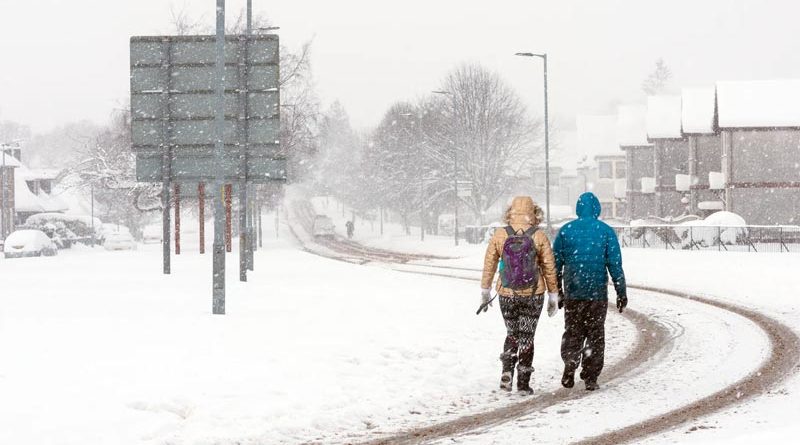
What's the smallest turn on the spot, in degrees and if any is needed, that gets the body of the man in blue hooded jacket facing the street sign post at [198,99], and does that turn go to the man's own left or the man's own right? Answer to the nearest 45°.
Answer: approximately 45° to the man's own left

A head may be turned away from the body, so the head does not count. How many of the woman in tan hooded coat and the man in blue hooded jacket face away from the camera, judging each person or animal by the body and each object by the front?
2

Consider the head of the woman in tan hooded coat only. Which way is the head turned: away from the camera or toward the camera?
away from the camera

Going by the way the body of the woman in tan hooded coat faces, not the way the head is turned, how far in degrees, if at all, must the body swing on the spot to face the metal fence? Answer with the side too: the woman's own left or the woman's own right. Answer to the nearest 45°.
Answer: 0° — they already face it

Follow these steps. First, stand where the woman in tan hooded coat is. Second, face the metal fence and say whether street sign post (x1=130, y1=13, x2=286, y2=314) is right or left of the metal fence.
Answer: left

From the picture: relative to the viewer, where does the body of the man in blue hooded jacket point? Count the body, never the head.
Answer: away from the camera

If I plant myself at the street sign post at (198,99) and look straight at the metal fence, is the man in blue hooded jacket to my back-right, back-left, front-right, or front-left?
back-right

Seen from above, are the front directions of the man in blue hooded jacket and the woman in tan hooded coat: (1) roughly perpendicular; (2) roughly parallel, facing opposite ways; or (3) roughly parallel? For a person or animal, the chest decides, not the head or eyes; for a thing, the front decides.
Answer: roughly parallel

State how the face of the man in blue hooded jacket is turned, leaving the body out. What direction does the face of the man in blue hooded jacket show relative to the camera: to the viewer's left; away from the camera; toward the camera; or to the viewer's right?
away from the camera

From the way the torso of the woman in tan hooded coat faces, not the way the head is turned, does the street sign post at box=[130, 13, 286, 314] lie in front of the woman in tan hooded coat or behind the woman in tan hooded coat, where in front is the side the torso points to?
in front

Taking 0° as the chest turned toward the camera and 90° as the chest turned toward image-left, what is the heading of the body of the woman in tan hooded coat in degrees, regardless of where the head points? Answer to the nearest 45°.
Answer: approximately 180°

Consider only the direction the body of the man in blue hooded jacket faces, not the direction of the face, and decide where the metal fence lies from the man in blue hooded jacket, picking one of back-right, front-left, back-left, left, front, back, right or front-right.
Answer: front
